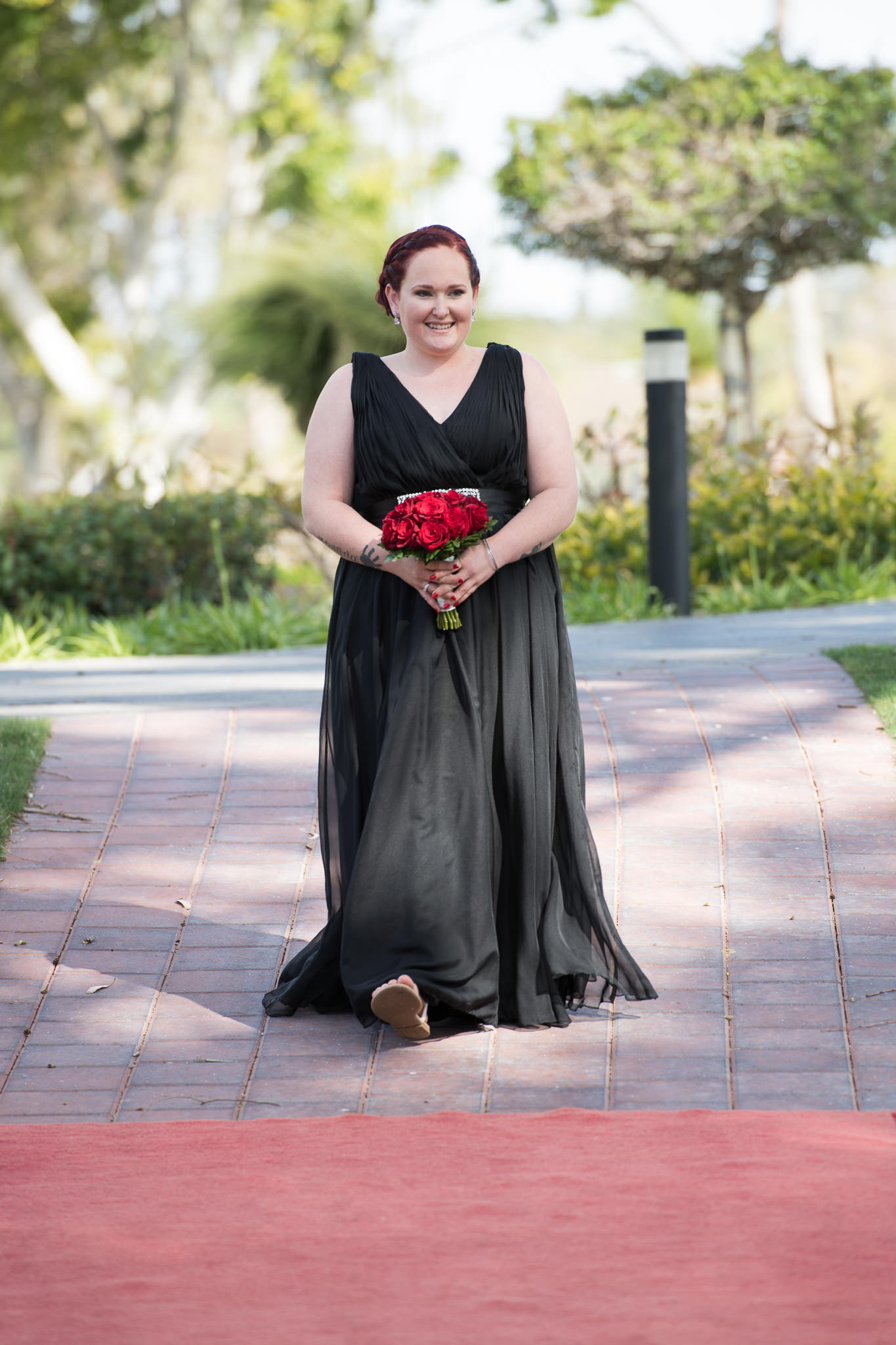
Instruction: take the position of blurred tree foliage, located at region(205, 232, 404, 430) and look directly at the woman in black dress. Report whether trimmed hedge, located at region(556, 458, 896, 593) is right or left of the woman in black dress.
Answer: left

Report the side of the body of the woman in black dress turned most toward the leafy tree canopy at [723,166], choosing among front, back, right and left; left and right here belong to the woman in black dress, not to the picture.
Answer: back

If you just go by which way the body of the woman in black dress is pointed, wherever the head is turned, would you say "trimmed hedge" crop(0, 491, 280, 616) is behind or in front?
behind

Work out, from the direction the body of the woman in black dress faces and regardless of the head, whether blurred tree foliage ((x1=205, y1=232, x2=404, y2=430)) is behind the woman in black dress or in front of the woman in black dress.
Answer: behind

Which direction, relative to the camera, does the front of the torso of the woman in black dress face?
toward the camera

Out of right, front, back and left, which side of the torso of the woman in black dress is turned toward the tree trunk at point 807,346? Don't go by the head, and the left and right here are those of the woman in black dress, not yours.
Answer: back
